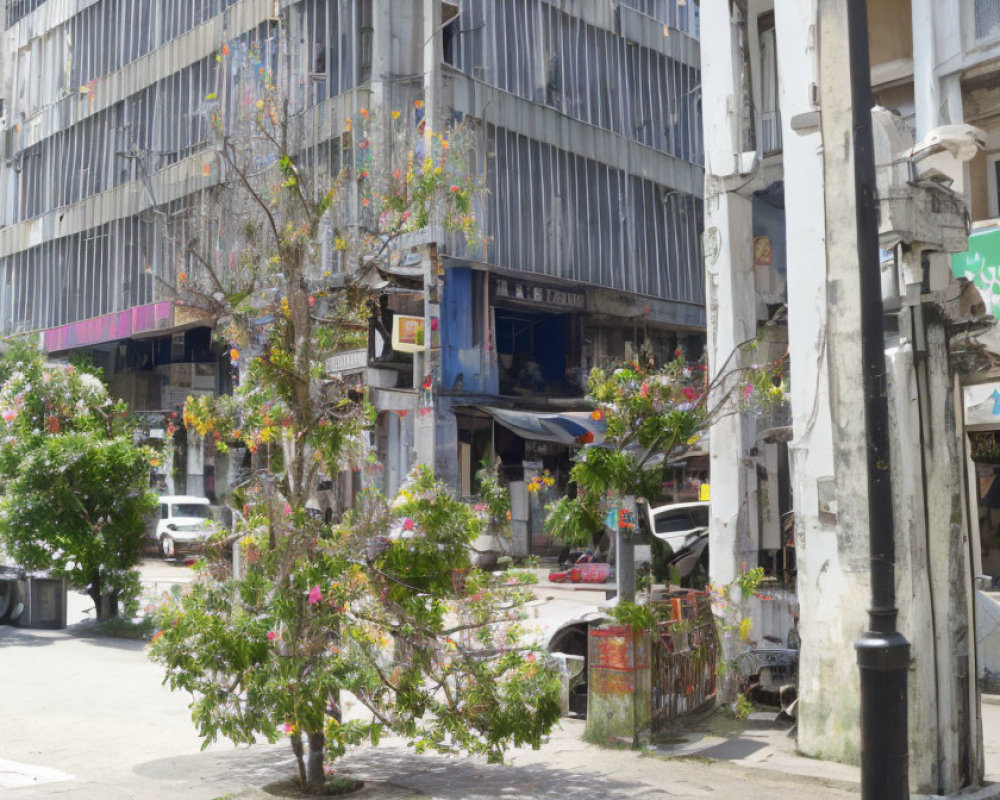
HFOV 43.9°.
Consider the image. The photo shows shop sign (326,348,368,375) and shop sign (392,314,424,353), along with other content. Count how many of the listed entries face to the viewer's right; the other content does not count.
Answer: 0

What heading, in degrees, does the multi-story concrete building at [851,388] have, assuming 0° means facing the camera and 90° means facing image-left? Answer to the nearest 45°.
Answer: approximately 45°

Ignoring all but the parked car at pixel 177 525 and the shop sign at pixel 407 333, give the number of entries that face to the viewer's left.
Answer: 0

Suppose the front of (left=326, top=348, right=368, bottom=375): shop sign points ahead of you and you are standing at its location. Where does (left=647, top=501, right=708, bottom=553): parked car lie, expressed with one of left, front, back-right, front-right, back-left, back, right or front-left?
left

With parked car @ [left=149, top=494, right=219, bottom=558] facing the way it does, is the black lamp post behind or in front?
in front

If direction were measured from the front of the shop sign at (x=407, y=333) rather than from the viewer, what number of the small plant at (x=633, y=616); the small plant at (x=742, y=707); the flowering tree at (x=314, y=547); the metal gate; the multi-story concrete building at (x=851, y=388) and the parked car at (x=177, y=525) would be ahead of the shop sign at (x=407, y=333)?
5

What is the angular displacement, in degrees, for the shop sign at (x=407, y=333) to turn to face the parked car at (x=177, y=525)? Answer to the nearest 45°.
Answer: approximately 135° to its right

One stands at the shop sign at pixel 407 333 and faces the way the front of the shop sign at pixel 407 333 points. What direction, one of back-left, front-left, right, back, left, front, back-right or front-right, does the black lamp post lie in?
front

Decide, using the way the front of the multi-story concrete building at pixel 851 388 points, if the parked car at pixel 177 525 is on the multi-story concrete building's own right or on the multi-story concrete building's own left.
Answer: on the multi-story concrete building's own right

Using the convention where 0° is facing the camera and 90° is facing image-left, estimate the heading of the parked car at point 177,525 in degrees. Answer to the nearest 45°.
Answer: approximately 315°

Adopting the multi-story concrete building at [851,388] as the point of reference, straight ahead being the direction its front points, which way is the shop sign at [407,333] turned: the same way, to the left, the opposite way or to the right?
to the left

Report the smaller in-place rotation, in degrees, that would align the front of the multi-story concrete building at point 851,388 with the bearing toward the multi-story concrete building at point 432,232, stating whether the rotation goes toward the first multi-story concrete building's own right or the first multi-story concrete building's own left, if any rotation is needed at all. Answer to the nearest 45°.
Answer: approximately 90° to the first multi-story concrete building's own right

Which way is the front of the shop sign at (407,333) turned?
toward the camera

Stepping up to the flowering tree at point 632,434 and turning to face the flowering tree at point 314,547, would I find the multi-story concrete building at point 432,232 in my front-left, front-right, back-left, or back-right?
back-right

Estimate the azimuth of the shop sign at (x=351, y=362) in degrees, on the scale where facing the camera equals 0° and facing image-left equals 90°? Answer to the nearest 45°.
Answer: approximately 45°

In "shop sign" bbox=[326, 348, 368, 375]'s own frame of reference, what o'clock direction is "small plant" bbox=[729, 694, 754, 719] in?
The small plant is roughly at 10 o'clock from the shop sign.

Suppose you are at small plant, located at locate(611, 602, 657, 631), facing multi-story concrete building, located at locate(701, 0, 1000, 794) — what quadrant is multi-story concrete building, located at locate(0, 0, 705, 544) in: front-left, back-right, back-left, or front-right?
back-left

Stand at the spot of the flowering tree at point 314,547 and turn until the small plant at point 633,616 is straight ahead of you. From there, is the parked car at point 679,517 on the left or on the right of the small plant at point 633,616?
left
